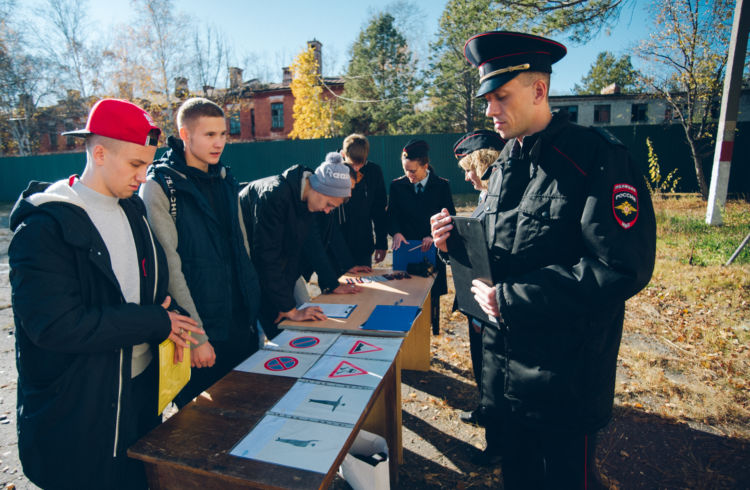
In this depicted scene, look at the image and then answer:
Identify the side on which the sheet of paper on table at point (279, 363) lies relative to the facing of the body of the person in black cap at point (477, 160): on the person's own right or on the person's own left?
on the person's own left

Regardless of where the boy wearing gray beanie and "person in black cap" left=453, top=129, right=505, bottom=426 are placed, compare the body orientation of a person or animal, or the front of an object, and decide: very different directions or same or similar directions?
very different directions

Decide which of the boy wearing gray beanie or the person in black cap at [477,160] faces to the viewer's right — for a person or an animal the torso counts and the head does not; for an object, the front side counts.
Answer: the boy wearing gray beanie

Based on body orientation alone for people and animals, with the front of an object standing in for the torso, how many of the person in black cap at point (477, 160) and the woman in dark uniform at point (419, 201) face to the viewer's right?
0

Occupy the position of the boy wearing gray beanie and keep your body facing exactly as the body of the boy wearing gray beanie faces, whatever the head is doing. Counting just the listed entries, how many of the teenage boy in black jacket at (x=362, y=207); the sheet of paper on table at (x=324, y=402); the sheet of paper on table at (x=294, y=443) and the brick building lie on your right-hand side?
2

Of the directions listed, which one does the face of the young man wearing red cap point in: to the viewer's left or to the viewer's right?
to the viewer's right

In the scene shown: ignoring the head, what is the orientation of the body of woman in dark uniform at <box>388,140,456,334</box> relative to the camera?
toward the camera

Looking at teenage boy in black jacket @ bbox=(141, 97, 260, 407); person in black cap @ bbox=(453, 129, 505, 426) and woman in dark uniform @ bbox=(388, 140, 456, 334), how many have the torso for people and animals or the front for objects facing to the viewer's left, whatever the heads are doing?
1

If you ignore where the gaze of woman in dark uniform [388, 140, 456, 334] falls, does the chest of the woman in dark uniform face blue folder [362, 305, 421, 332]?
yes

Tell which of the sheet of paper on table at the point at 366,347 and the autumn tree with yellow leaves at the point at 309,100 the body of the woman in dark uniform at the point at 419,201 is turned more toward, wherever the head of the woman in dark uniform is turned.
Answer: the sheet of paper on table

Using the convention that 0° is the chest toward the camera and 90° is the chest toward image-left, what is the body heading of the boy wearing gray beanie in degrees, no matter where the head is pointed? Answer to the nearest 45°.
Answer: approximately 270°

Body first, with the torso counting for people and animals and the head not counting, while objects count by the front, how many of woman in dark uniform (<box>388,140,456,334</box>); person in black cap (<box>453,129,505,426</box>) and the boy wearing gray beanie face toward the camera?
1

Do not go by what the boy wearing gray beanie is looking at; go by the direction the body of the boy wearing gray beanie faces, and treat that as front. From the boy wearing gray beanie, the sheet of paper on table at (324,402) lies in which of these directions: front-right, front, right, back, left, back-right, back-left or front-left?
right
